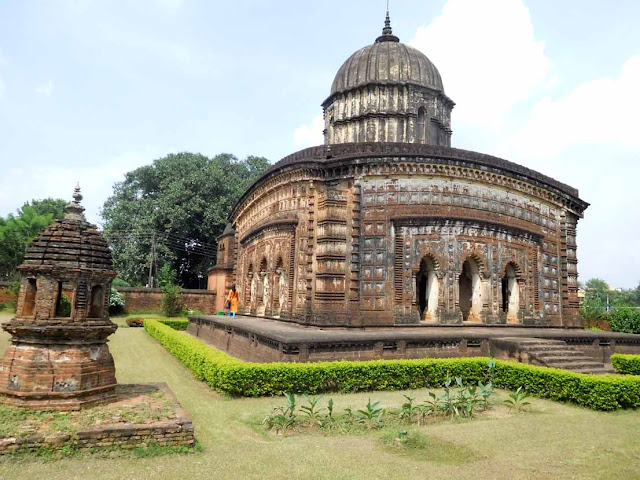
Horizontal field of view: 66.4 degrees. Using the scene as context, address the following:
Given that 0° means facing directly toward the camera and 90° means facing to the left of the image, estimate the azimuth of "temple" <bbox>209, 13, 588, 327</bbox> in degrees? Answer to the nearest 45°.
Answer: approximately 315°

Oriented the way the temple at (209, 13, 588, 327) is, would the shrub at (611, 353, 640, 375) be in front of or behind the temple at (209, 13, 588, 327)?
in front

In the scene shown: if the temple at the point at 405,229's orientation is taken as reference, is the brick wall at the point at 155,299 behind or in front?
behind

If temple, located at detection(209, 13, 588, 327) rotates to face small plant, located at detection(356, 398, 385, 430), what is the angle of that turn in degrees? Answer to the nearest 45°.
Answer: approximately 45° to its right

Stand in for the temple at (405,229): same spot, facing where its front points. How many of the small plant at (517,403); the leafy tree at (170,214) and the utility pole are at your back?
2

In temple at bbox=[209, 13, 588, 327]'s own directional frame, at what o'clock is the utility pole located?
The utility pole is roughly at 6 o'clock from the temple.

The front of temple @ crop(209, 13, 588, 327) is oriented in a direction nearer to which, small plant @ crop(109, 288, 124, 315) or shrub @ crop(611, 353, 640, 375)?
the shrub

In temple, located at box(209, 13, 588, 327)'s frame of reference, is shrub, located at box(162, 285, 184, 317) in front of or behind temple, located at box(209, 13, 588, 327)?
behind

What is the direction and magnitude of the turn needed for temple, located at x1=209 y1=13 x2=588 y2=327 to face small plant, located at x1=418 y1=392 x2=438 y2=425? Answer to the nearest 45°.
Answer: approximately 45° to its right

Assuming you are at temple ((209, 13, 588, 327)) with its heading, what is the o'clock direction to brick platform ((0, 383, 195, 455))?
The brick platform is roughly at 2 o'clock from the temple.

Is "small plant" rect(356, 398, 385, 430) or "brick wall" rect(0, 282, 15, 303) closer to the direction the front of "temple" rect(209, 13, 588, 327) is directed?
the small plant

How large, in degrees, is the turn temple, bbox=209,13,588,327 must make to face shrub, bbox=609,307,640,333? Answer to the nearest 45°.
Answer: approximately 90° to its left
